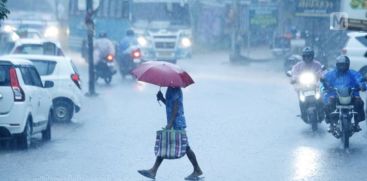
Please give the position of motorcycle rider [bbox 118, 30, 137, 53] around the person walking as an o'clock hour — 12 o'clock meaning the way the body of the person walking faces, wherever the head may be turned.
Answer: The motorcycle rider is roughly at 3 o'clock from the person walking.

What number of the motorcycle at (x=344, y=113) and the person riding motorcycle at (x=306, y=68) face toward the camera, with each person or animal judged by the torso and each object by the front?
2

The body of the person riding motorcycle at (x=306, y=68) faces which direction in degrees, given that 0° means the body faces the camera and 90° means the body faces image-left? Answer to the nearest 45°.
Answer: approximately 0°

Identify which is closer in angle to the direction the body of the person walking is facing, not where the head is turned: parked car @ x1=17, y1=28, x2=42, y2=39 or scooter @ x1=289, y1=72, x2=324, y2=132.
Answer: the parked car

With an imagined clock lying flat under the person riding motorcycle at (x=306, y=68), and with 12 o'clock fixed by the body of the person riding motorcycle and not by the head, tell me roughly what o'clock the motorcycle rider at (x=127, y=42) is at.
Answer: The motorcycle rider is roughly at 5 o'clock from the person riding motorcycle.

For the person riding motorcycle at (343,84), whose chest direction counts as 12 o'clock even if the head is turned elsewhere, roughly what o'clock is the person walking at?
The person walking is roughly at 1 o'clock from the person riding motorcycle.

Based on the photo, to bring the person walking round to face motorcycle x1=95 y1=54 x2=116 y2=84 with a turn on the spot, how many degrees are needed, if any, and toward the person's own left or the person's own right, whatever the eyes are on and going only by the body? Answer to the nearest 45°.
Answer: approximately 90° to the person's own right

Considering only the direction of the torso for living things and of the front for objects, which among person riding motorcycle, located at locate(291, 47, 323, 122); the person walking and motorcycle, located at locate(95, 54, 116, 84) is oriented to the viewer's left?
the person walking

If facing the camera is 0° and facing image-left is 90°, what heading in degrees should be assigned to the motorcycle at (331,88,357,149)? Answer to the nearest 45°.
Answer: approximately 0°

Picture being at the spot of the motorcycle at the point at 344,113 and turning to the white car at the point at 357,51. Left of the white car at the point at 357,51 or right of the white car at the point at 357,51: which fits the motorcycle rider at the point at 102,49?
left
